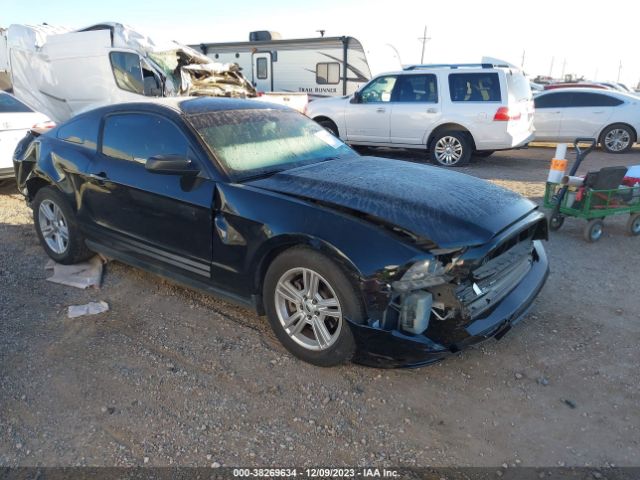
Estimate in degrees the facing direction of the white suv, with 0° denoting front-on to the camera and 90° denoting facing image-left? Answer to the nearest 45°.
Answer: approximately 135°

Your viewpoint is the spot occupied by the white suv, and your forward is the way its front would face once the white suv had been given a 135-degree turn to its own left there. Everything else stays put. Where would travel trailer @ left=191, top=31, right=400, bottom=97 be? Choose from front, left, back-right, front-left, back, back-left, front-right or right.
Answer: back-right

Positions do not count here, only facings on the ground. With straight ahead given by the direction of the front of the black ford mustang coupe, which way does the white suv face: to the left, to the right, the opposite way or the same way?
the opposite way

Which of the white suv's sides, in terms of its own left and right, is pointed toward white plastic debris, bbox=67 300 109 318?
left

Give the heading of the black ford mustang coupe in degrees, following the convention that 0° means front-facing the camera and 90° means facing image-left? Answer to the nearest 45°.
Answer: approximately 315°

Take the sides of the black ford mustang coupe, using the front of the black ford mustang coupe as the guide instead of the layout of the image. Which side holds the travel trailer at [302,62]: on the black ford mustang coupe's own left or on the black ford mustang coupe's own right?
on the black ford mustang coupe's own left
